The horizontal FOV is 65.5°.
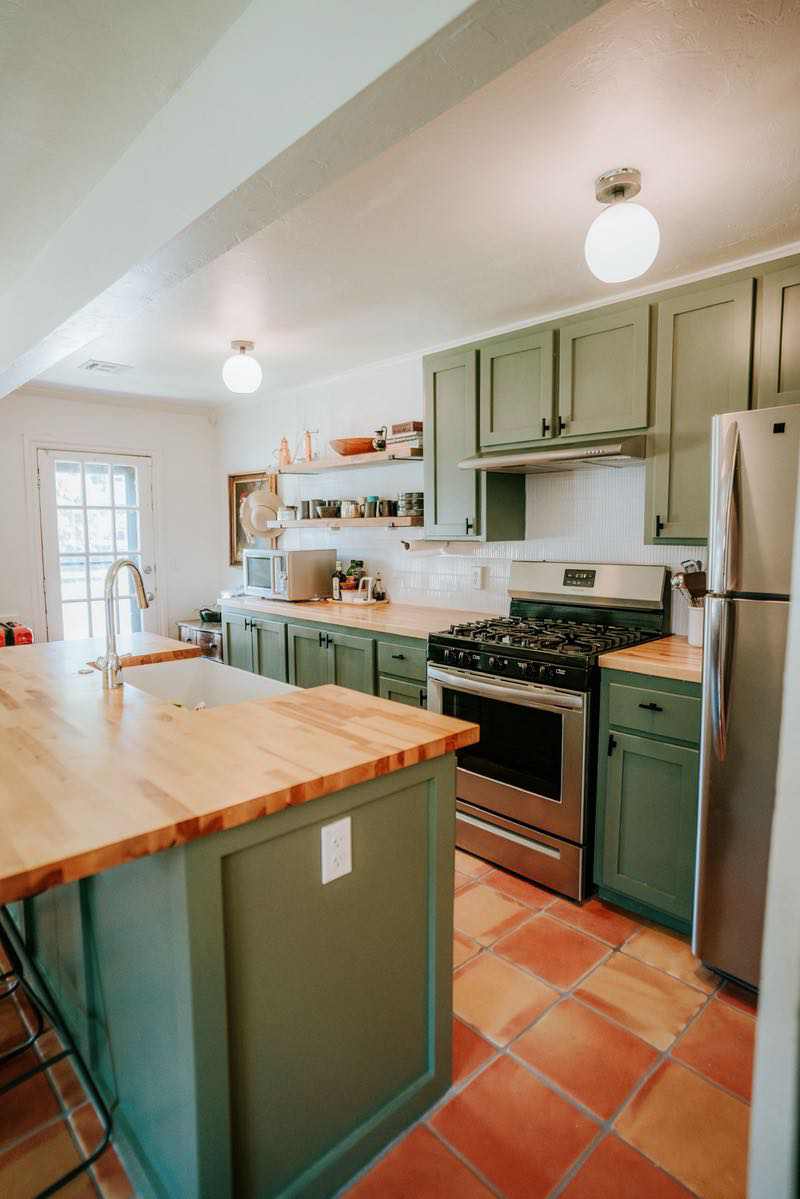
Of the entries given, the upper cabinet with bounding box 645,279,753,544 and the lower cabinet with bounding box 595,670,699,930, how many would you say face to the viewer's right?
0

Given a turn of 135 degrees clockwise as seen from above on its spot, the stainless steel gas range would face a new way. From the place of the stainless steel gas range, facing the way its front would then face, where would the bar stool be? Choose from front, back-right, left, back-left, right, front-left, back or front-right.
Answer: back-left

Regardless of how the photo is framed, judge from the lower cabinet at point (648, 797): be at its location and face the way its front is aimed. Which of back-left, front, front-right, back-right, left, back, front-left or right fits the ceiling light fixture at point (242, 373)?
front-right

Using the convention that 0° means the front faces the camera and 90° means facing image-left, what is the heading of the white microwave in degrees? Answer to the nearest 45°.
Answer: approximately 45°

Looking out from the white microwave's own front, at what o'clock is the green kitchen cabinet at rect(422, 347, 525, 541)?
The green kitchen cabinet is roughly at 9 o'clock from the white microwave.

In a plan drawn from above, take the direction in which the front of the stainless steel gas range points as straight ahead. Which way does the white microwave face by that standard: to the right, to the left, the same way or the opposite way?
the same way

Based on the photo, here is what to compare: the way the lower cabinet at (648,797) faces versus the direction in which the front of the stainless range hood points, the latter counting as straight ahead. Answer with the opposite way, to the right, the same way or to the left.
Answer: the same way

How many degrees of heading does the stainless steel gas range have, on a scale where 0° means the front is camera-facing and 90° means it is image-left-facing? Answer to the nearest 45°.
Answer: approximately 45°

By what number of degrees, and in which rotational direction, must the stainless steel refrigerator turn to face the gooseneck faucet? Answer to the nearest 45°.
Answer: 0° — it already faces it

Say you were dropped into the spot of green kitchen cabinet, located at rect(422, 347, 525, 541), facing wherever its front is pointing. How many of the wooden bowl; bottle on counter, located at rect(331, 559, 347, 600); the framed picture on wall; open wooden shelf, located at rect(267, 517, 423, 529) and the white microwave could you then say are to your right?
5

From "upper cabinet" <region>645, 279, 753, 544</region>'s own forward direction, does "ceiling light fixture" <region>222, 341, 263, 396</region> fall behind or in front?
in front

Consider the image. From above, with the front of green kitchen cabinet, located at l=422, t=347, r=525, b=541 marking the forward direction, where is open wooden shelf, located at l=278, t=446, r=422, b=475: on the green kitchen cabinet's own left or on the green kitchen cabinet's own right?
on the green kitchen cabinet's own right

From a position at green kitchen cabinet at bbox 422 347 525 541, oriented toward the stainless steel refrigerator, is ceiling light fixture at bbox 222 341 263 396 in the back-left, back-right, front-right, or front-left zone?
back-right

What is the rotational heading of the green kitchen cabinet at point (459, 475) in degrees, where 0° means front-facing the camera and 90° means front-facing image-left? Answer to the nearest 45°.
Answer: approximately 45°

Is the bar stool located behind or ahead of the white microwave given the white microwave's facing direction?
ahead

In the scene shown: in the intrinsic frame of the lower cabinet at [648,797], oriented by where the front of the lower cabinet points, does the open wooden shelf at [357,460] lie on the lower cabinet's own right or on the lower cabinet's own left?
on the lower cabinet's own right

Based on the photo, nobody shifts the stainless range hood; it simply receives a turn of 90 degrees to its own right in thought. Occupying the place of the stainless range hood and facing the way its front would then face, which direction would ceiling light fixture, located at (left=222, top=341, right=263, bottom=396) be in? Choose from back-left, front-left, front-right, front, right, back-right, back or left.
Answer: front-left

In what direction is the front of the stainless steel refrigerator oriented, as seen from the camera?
facing the viewer and to the left of the viewer

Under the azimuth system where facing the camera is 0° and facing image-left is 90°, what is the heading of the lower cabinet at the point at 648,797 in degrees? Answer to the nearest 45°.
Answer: approximately 45°

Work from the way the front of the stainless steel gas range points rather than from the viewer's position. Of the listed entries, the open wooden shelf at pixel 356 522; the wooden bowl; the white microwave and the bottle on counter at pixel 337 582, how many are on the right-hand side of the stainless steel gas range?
4
